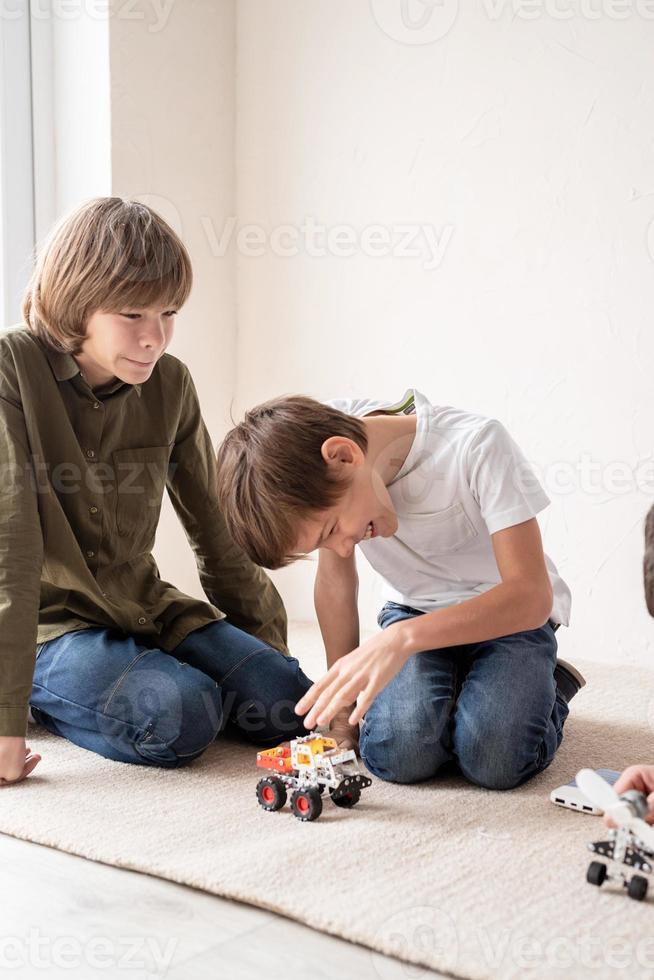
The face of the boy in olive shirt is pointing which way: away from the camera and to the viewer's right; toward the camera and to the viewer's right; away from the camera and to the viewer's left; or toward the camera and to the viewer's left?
toward the camera and to the viewer's right

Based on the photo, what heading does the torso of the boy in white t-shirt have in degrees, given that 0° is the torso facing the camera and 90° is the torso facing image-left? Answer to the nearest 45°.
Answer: approximately 45°

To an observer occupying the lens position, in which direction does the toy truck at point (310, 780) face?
facing the viewer and to the right of the viewer

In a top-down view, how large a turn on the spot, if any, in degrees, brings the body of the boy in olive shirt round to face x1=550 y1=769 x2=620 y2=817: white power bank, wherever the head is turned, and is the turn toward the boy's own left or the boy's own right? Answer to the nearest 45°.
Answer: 0° — they already face it

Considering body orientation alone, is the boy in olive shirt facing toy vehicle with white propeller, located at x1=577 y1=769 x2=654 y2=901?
yes

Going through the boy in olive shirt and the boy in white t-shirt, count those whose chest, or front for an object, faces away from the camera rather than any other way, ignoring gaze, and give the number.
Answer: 0

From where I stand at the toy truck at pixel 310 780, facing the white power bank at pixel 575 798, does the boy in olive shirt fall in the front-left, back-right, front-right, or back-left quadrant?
back-left

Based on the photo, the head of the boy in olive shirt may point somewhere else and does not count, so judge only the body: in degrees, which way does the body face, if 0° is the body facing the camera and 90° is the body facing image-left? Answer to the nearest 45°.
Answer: approximately 315°

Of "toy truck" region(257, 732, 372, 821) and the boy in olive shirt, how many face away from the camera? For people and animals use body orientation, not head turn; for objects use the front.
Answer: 0
